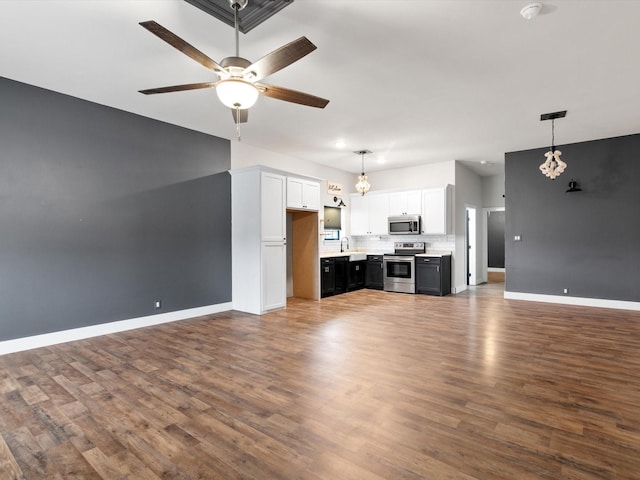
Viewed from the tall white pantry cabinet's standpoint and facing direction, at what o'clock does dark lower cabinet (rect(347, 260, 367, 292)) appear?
The dark lower cabinet is roughly at 9 o'clock from the tall white pantry cabinet.

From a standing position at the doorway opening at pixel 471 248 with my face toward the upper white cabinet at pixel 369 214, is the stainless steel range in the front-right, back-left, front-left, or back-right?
front-left

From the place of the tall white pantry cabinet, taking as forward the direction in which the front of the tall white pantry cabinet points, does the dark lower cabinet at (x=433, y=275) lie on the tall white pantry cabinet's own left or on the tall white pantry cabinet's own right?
on the tall white pantry cabinet's own left

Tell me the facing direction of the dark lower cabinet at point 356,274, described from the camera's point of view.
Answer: facing the viewer and to the right of the viewer

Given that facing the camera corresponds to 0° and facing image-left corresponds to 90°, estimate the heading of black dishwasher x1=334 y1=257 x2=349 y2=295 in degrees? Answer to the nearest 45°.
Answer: approximately 315°

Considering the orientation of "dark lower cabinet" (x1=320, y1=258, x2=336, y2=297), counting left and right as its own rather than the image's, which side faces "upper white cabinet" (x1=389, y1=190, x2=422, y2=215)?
left

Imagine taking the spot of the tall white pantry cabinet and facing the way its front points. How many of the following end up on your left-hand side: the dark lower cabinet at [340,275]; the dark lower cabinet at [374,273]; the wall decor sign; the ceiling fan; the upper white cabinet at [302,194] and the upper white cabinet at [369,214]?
5

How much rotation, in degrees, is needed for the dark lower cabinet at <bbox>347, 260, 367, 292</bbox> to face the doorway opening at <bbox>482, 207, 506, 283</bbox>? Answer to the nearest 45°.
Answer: approximately 90° to its left
